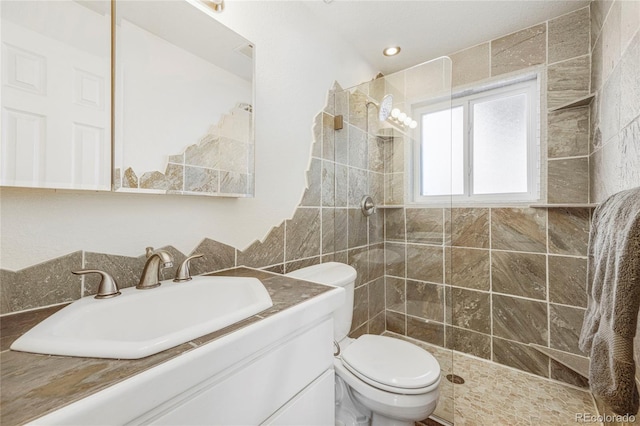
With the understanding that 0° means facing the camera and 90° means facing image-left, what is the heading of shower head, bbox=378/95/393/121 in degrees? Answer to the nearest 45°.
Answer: approximately 315°

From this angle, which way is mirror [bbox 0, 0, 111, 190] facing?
toward the camera

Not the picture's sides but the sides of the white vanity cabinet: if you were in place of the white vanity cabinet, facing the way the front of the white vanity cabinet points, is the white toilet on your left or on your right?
on your left

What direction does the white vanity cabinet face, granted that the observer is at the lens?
facing the viewer and to the right of the viewer

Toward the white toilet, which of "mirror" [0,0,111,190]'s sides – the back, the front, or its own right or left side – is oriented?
left

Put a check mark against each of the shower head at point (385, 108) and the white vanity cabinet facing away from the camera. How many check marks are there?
0

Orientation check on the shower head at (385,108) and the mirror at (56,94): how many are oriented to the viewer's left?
0

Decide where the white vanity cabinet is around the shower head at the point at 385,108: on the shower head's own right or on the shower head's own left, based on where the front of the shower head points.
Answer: on the shower head's own right

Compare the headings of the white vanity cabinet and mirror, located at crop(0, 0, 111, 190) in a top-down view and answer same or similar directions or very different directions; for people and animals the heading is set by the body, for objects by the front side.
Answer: same or similar directions
